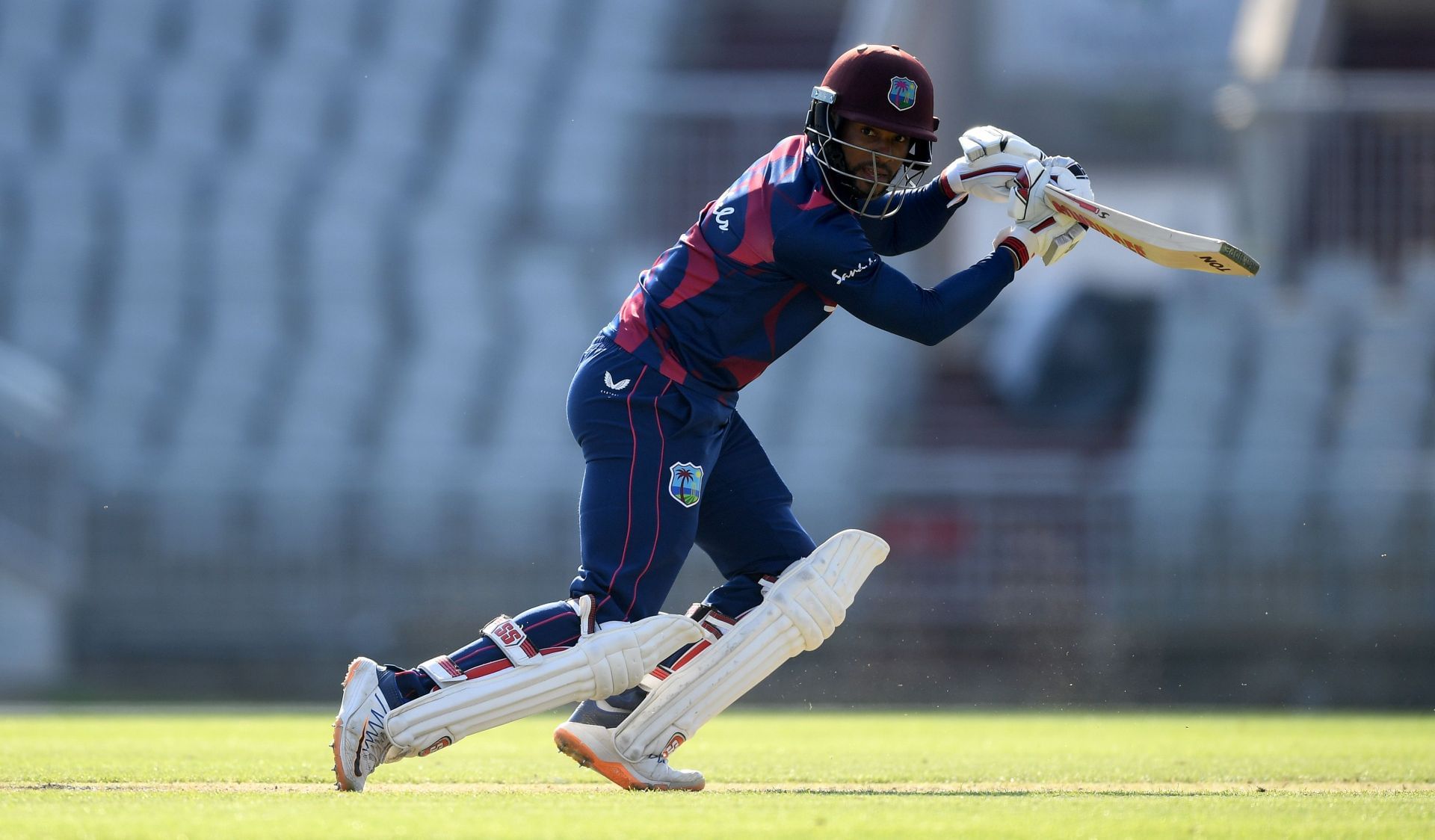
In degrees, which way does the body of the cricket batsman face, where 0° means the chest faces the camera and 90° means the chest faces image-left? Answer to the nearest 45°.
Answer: approximately 270°
